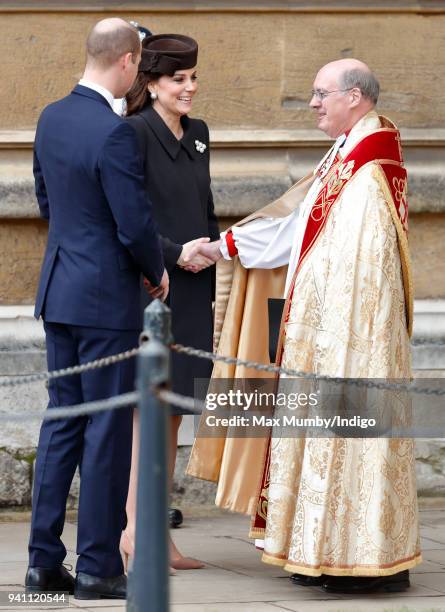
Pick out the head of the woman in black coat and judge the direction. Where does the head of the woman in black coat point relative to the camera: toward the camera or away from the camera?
toward the camera

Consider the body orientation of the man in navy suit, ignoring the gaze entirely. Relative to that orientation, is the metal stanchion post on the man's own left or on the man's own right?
on the man's own right

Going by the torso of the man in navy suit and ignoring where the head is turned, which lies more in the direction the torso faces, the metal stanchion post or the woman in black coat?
the woman in black coat

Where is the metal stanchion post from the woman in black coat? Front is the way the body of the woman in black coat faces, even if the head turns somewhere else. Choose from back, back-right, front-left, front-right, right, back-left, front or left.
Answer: front-right

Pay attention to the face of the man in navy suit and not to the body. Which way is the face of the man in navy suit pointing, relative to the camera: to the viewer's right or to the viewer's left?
to the viewer's right

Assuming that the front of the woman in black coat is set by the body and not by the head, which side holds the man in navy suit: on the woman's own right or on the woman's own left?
on the woman's own right

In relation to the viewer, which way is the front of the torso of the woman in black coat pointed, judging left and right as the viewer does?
facing the viewer and to the right of the viewer

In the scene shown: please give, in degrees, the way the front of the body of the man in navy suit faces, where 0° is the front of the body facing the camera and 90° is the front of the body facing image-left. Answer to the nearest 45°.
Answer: approximately 225°

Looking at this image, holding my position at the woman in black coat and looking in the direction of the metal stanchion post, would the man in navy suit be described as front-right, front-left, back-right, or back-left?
front-right

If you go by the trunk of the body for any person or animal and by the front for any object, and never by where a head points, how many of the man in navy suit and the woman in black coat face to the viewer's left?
0

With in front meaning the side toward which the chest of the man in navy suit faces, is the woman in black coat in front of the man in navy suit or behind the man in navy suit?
in front

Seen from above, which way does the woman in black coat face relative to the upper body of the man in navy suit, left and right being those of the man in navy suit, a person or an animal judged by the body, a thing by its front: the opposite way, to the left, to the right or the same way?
to the right

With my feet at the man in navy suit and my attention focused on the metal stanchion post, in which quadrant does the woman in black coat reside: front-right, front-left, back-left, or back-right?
back-left

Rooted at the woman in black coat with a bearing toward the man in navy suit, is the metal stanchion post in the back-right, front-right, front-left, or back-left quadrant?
front-left
